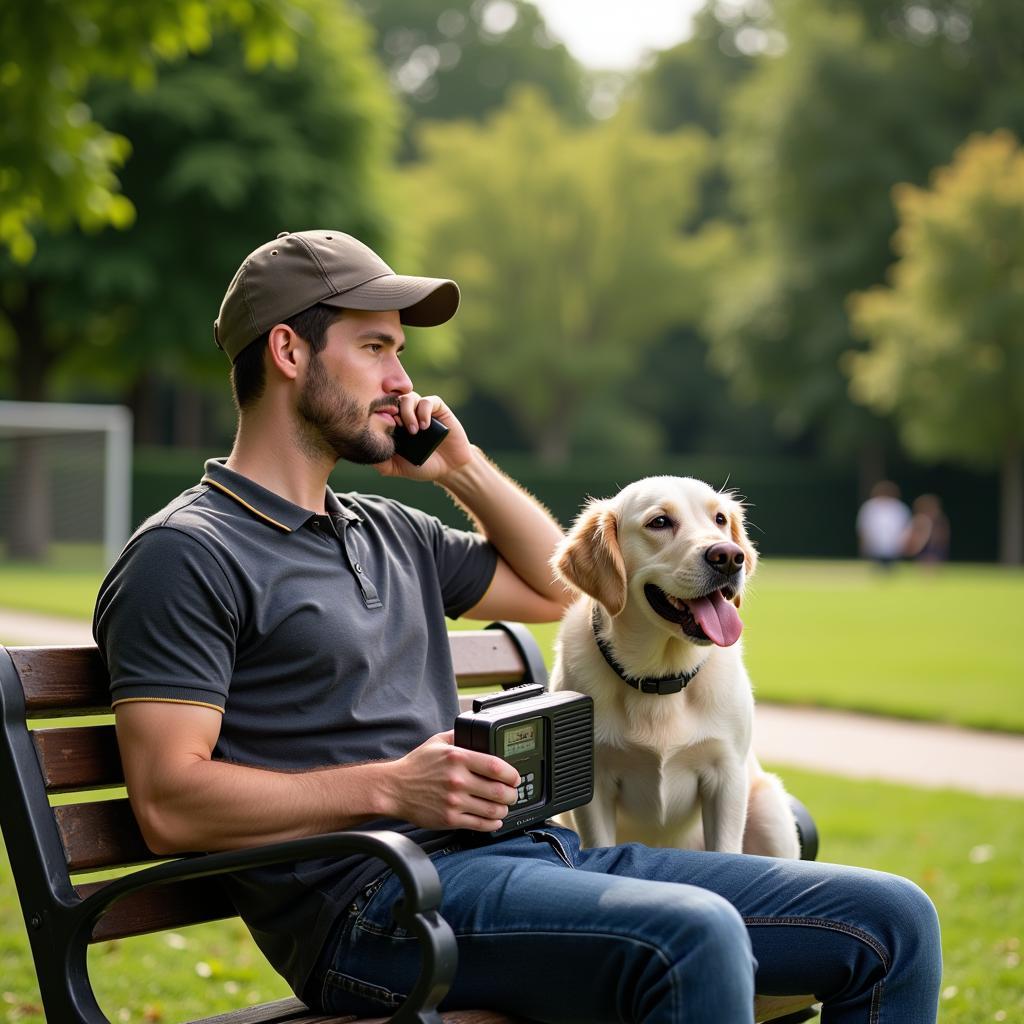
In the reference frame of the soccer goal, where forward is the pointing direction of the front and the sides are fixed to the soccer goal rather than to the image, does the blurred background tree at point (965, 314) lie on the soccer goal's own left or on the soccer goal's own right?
on the soccer goal's own left

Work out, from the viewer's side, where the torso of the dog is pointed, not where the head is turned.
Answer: toward the camera

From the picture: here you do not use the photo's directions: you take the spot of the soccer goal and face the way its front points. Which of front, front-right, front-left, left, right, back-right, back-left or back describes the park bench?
front

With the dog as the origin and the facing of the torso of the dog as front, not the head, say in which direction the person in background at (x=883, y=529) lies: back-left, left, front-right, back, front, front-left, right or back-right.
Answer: back

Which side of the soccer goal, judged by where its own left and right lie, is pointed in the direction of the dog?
front

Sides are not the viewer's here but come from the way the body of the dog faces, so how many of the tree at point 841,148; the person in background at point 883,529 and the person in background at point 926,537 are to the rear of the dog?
3

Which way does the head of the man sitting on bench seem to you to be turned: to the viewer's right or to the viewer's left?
to the viewer's right

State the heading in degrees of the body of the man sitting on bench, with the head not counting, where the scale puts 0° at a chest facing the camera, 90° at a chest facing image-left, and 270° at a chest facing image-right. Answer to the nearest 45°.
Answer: approximately 315°
